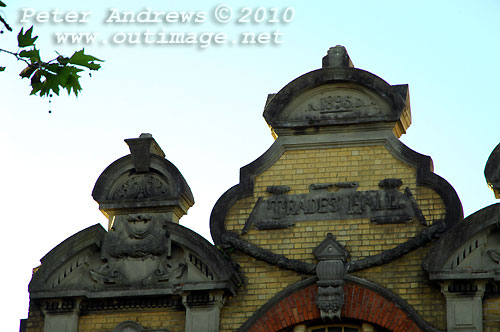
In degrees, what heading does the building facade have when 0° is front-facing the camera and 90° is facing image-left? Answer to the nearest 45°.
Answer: approximately 0°
